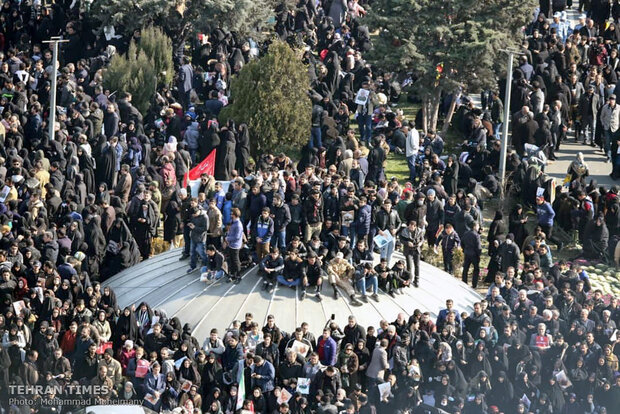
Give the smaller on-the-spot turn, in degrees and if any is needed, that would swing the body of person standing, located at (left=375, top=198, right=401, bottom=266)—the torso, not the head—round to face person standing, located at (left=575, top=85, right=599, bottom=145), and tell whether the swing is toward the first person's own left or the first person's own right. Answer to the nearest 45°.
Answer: approximately 135° to the first person's own left

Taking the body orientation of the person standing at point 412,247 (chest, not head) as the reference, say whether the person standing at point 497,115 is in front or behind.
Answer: behind

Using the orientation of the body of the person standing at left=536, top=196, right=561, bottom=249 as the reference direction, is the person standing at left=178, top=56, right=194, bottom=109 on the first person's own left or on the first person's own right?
on the first person's own right

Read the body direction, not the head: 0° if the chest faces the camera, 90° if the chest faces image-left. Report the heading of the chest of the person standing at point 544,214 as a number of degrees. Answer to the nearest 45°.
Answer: approximately 45°

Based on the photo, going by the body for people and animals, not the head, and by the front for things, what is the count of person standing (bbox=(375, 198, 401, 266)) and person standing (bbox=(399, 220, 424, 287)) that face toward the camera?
2

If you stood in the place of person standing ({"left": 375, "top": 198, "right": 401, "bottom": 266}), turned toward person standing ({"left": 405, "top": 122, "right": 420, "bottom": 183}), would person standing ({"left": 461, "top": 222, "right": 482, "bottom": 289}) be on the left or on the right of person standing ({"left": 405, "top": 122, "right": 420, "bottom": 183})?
right
